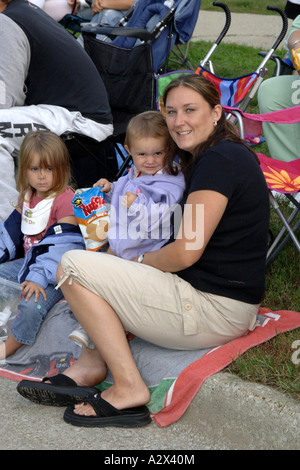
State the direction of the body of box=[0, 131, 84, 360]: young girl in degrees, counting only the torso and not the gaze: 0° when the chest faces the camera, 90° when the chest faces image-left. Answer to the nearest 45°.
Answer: approximately 45°

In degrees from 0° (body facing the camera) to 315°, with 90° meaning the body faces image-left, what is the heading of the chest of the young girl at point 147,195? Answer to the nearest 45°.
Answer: approximately 45°

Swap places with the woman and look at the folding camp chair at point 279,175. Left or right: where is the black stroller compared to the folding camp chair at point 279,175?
left

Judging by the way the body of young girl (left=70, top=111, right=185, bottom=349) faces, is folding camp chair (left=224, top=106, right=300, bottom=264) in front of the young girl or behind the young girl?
behind

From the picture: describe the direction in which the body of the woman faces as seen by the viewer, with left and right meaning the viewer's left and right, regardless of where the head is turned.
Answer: facing to the left of the viewer
